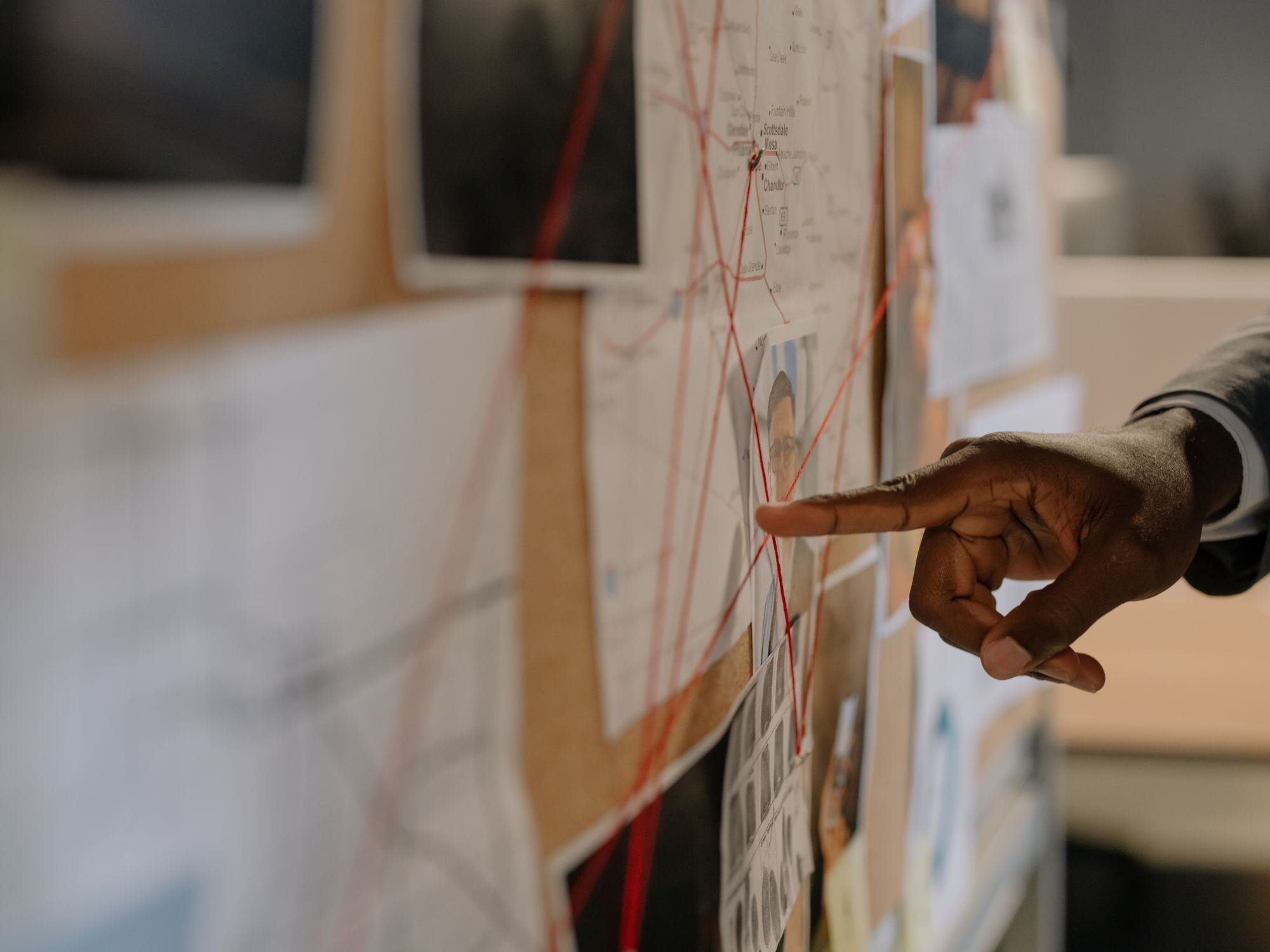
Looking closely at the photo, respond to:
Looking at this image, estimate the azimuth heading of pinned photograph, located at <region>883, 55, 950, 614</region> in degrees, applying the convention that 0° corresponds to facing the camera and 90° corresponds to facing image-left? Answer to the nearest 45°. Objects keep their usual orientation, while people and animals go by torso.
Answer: approximately 315°

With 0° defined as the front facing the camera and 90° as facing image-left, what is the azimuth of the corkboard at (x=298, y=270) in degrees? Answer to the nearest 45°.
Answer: approximately 315°

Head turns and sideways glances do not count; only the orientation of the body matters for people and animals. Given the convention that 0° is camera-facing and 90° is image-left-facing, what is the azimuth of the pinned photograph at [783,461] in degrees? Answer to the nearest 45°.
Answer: approximately 315°
